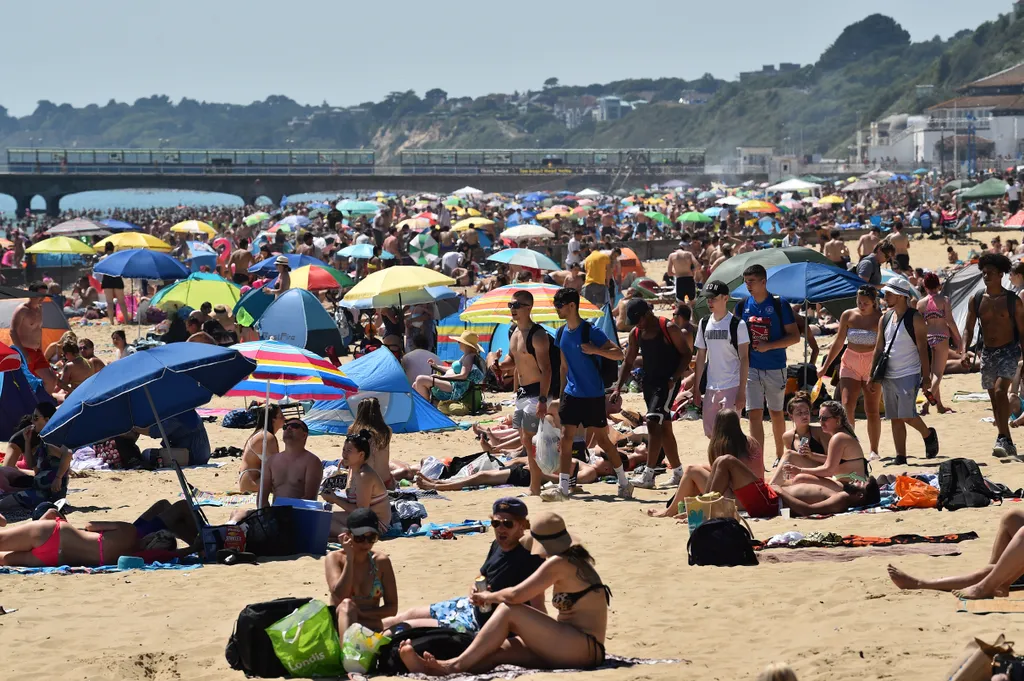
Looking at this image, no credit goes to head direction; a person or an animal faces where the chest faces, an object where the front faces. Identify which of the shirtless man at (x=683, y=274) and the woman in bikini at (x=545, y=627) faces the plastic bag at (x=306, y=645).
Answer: the woman in bikini

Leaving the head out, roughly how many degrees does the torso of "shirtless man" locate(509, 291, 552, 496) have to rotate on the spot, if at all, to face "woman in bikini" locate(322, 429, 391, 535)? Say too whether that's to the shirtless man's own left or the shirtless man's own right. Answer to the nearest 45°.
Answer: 0° — they already face them

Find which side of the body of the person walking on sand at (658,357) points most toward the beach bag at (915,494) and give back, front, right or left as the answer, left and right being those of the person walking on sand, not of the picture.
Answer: left

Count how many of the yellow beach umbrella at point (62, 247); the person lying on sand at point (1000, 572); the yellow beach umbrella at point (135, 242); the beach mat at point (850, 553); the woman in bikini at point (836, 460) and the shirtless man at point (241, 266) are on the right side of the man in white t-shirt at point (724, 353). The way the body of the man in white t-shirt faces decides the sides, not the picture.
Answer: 3

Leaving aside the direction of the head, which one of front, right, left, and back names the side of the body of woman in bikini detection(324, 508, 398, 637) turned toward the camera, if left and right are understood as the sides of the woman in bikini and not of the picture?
front

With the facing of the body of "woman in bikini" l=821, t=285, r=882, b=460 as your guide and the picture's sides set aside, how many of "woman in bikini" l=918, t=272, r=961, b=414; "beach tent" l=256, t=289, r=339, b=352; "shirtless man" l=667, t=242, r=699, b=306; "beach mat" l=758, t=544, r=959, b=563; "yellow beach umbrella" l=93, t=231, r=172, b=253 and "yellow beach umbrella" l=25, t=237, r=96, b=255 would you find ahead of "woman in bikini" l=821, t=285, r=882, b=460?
1

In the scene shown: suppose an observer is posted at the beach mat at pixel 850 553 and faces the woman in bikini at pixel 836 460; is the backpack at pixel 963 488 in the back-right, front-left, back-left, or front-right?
front-right

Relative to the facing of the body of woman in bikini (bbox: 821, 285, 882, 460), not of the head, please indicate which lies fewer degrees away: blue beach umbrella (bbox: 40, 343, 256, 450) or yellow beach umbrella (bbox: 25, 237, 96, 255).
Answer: the blue beach umbrella

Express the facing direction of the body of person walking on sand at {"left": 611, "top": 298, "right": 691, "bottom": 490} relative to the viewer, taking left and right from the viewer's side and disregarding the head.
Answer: facing the viewer and to the left of the viewer

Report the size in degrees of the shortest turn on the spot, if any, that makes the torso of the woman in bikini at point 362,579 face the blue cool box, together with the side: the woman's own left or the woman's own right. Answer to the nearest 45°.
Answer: approximately 180°

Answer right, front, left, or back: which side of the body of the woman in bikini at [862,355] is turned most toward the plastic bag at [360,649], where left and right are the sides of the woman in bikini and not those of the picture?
front

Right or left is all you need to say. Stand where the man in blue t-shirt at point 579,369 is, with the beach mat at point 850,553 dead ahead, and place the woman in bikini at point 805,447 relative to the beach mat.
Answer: left

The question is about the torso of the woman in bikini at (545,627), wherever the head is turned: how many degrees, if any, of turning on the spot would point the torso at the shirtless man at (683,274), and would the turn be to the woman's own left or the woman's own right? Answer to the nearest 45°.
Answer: approximately 90° to the woman's own right

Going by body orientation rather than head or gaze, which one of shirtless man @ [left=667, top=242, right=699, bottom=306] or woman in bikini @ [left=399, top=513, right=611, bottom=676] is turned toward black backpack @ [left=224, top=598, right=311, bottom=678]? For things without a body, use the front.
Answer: the woman in bikini
